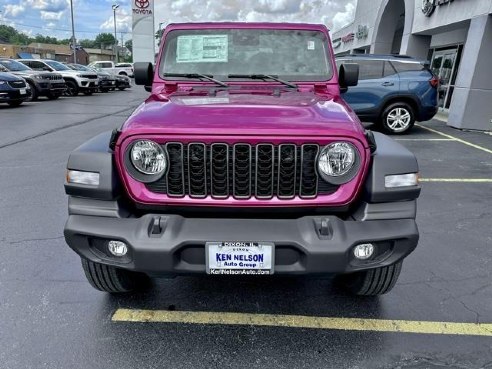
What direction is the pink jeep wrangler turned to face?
toward the camera

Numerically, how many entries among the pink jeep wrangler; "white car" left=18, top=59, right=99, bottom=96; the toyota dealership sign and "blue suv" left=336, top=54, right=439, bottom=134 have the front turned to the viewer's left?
1

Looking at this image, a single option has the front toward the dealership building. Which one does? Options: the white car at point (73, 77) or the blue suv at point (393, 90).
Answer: the white car

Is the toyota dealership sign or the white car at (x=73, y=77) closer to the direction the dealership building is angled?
the white car

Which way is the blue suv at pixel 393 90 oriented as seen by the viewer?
to the viewer's left

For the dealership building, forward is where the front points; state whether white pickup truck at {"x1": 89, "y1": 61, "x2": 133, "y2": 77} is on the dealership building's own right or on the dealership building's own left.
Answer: on the dealership building's own right

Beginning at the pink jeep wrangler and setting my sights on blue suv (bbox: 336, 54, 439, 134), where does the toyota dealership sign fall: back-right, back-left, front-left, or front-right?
front-left

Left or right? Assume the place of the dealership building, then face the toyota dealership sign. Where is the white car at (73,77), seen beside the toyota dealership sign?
left

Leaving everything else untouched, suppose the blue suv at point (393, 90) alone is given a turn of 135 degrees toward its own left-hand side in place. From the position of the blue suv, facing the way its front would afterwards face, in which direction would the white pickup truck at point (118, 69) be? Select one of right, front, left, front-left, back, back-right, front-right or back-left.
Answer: back

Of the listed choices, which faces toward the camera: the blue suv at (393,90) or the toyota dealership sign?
the toyota dealership sign

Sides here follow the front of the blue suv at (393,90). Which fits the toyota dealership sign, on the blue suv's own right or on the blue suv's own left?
on the blue suv's own right

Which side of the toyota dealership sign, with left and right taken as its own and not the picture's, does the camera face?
front

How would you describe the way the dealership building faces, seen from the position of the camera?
facing the viewer and to the left of the viewer

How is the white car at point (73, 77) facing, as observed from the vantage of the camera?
facing the viewer and to the right of the viewer
